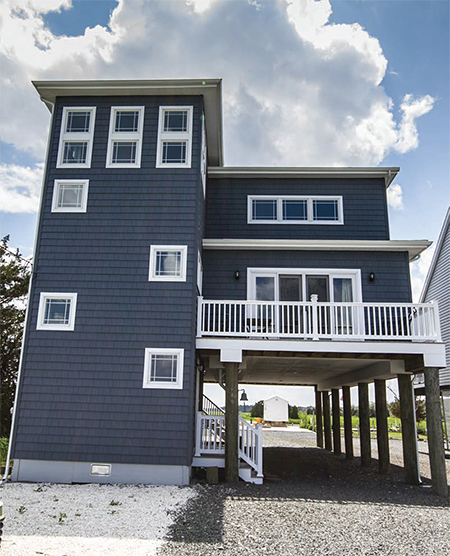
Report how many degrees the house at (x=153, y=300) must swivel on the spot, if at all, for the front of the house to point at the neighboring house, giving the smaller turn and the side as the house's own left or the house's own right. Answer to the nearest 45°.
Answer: approximately 135° to the house's own left

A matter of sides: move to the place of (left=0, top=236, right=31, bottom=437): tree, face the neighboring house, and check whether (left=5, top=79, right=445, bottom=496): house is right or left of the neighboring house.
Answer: right

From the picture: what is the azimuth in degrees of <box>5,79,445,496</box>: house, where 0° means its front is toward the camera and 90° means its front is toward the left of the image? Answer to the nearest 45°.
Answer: approximately 0°

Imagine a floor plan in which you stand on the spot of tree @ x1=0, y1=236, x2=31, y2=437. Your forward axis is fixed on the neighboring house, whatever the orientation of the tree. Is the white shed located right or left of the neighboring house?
left

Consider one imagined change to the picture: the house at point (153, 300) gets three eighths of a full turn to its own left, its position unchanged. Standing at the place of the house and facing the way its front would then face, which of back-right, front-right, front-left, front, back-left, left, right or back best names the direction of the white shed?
front-left

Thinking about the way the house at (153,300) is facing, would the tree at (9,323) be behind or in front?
behind
